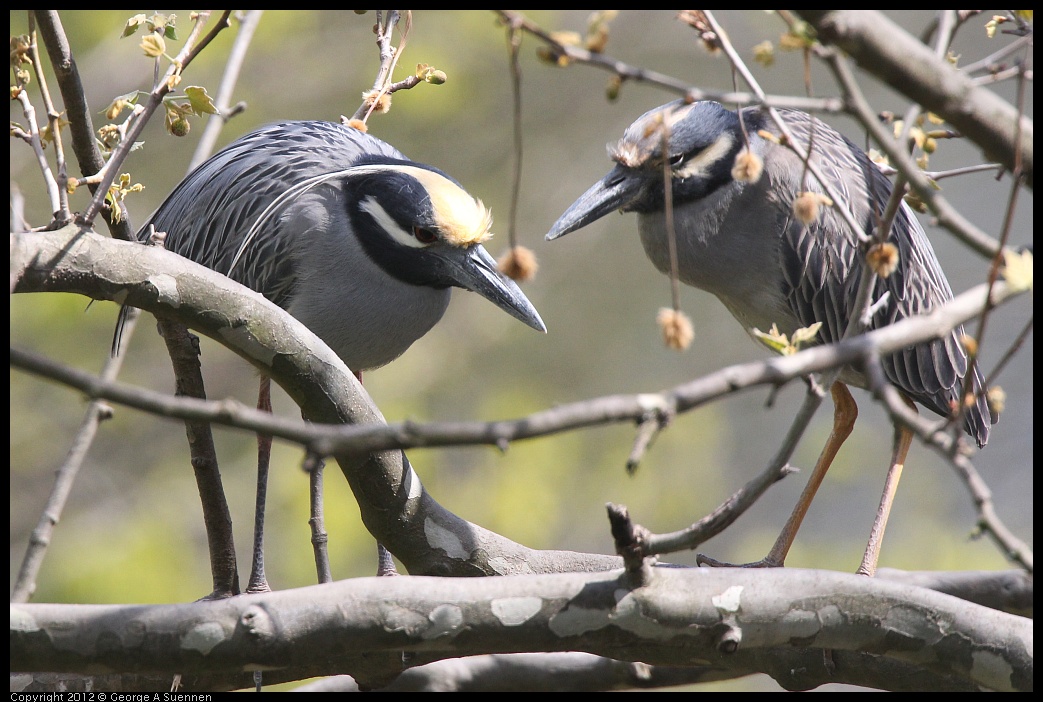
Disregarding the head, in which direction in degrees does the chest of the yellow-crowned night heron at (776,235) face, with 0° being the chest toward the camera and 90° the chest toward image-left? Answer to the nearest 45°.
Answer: approximately 45°

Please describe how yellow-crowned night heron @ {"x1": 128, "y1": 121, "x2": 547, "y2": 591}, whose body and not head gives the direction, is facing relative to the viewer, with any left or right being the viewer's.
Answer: facing the viewer and to the right of the viewer

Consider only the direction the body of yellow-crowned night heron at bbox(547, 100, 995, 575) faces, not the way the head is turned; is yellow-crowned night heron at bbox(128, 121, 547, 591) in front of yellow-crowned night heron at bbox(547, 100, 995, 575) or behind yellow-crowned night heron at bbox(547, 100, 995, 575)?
in front

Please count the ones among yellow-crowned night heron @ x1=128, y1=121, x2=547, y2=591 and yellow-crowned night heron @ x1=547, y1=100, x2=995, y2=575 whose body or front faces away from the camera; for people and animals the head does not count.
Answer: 0
